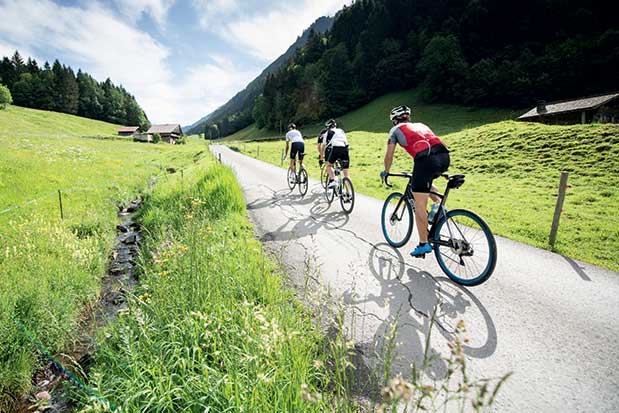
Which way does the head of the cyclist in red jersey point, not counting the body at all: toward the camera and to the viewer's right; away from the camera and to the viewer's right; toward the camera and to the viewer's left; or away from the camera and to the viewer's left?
away from the camera and to the viewer's left

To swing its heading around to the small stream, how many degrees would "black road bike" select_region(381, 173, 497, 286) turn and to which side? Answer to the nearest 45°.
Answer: approximately 90° to its left

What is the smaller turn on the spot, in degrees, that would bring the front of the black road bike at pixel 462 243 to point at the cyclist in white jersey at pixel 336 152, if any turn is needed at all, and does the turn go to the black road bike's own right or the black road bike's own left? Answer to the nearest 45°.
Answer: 0° — it already faces them

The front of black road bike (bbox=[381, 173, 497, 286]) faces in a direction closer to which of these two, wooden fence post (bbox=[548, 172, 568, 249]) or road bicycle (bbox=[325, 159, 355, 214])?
the road bicycle

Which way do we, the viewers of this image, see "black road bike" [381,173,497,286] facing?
facing away from the viewer and to the left of the viewer

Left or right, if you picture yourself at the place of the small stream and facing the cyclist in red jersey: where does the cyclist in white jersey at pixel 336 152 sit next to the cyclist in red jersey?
left

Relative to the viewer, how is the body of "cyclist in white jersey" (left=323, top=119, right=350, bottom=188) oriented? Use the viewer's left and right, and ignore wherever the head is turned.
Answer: facing away from the viewer and to the left of the viewer

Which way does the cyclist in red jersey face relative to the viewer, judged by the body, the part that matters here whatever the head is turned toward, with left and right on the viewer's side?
facing away from the viewer and to the left of the viewer

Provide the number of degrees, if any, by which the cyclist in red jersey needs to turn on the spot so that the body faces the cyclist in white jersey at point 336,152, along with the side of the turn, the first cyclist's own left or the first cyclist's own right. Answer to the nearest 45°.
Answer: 0° — they already face them

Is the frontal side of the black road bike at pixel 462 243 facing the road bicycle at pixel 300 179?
yes

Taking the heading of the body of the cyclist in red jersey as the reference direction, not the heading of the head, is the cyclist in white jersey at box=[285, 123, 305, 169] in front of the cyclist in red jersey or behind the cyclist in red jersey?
in front
